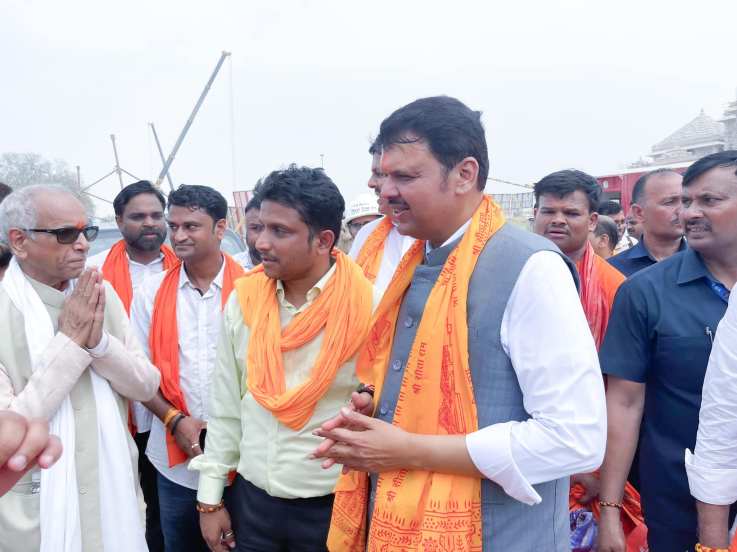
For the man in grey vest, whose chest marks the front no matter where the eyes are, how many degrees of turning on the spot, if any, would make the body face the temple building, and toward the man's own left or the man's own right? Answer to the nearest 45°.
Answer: approximately 135° to the man's own right

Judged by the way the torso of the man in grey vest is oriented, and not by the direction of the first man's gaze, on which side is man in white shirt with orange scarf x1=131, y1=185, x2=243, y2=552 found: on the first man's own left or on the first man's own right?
on the first man's own right

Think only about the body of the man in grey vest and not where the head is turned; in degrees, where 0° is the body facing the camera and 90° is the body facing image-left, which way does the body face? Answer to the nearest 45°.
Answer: approximately 45°
